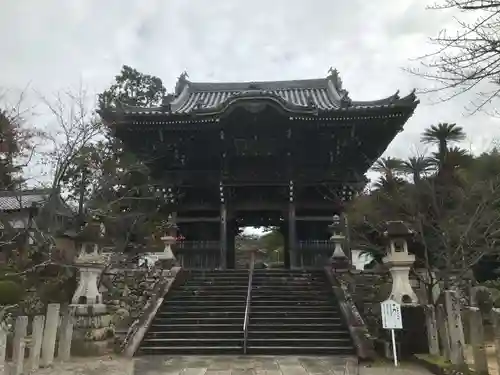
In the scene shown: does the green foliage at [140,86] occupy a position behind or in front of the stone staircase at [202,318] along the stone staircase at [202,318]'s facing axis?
behind

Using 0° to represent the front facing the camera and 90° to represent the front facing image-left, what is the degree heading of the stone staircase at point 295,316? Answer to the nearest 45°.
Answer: approximately 0°

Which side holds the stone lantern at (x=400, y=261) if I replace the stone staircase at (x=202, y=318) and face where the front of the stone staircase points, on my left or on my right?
on my left

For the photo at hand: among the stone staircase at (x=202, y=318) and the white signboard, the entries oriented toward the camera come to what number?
2

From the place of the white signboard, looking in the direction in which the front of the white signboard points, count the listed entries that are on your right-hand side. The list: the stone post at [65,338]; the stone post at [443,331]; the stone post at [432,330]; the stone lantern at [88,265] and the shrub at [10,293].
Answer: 3

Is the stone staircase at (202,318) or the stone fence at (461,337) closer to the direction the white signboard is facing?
the stone fence

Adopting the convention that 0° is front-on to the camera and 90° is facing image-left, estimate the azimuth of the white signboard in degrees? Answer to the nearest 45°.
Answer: approximately 0°

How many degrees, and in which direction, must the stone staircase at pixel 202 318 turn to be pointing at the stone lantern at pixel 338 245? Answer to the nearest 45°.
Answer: approximately 135° to its left

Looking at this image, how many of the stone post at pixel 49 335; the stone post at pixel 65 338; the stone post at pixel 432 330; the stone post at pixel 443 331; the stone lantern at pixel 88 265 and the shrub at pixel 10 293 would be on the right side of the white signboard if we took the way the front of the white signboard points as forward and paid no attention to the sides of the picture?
4

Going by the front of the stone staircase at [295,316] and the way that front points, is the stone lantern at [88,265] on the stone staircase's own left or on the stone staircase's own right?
on the stone staircase's own right
